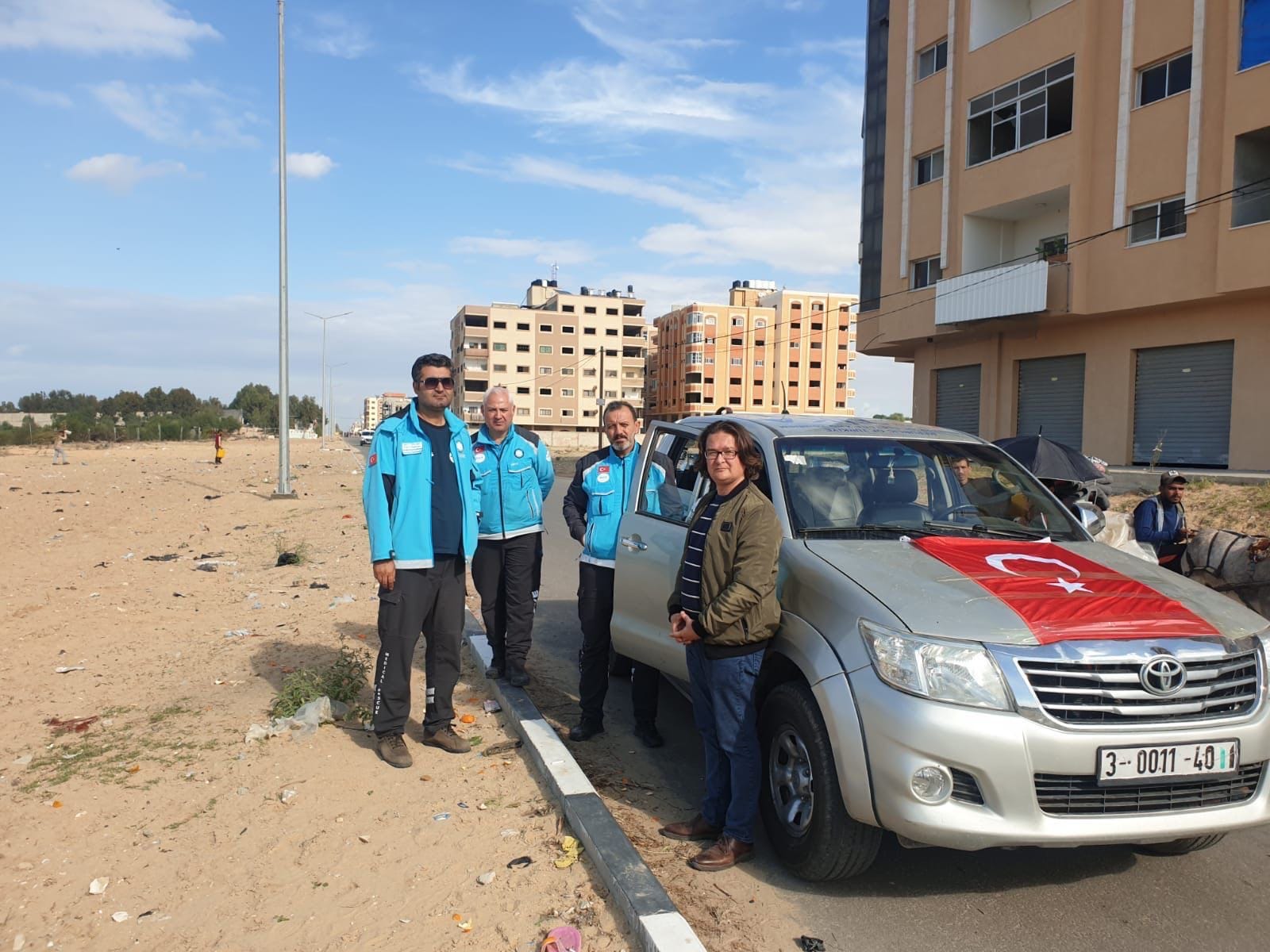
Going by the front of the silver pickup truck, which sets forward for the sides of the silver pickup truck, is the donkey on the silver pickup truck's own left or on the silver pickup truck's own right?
on the silver pickup truck's own left

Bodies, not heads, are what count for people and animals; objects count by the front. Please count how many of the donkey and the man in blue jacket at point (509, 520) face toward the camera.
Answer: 1

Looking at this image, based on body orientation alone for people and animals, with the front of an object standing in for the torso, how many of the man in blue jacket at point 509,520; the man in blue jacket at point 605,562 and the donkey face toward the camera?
2

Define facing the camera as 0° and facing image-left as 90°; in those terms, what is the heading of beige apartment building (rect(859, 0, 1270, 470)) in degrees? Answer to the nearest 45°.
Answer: approximately 45°

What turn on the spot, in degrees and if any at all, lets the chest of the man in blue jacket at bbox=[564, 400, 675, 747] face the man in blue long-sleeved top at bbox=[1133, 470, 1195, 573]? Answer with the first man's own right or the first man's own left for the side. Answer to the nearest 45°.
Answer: approximately 135° to the first man's own left

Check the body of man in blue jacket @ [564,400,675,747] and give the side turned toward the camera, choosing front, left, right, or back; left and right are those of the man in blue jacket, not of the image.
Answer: front

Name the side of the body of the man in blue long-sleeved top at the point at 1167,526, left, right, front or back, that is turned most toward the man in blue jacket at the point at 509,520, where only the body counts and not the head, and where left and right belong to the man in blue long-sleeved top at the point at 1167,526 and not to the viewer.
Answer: right

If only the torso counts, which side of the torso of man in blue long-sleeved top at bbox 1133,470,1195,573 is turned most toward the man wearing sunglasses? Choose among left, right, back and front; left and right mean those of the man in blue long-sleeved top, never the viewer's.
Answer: right

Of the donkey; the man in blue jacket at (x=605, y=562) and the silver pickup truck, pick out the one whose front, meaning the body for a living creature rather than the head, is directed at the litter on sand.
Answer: the man in blue jacket

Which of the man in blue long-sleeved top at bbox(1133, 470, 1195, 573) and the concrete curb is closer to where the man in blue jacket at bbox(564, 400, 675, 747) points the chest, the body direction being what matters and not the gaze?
the concrete curb

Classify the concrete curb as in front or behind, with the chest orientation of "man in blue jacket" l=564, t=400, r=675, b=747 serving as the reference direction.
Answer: in front

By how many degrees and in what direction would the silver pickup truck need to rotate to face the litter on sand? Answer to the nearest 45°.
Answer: approximately 45° to its right

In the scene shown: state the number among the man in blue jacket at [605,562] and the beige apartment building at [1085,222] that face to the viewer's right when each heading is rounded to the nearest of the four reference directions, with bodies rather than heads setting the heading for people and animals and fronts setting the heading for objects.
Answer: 0

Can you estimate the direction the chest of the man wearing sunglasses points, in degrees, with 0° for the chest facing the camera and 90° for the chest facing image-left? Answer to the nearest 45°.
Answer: approximately 315°

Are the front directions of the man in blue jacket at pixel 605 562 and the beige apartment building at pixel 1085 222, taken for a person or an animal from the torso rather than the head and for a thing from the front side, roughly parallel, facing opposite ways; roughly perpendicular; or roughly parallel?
roughly perpendicular

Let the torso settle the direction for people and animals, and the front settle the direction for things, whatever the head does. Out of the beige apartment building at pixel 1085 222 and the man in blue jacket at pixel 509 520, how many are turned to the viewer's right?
0
